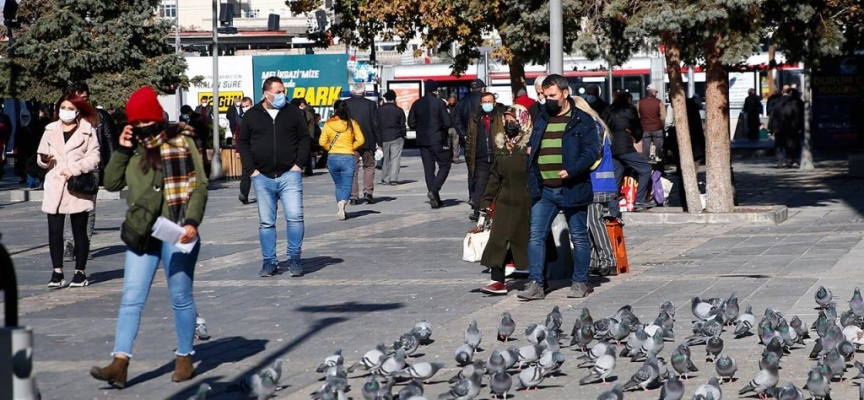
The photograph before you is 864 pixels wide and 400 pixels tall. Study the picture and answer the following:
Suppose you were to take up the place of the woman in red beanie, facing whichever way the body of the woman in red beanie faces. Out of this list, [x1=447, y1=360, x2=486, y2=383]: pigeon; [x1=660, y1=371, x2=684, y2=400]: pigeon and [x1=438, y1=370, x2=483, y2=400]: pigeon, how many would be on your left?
3

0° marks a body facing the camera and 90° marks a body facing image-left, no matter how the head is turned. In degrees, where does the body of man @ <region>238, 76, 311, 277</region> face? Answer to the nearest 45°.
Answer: approximately 0°

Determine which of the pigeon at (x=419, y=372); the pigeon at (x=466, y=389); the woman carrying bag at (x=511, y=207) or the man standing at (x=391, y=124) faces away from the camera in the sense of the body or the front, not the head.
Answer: the man standing

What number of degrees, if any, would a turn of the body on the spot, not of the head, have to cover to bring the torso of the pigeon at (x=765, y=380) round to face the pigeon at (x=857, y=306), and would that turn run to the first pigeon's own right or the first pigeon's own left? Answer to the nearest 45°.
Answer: approximately 90° to the first pigeon's own left

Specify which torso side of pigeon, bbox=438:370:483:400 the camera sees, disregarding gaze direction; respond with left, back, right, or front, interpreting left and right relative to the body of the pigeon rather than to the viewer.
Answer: right

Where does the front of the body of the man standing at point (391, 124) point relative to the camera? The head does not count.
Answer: away from the camera

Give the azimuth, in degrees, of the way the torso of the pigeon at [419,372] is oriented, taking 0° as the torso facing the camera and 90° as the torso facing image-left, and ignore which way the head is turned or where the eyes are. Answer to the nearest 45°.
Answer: approximately 270°

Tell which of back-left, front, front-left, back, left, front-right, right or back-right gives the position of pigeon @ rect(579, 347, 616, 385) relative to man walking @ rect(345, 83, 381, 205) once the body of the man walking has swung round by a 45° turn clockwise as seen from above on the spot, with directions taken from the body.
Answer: back-right

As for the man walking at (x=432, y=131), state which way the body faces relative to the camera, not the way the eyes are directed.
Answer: away from the camera

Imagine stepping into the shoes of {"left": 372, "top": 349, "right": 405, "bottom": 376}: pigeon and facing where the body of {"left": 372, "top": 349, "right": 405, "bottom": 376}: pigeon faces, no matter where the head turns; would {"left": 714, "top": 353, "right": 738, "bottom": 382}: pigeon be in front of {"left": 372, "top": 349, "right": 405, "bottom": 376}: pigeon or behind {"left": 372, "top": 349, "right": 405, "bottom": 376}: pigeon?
in front
